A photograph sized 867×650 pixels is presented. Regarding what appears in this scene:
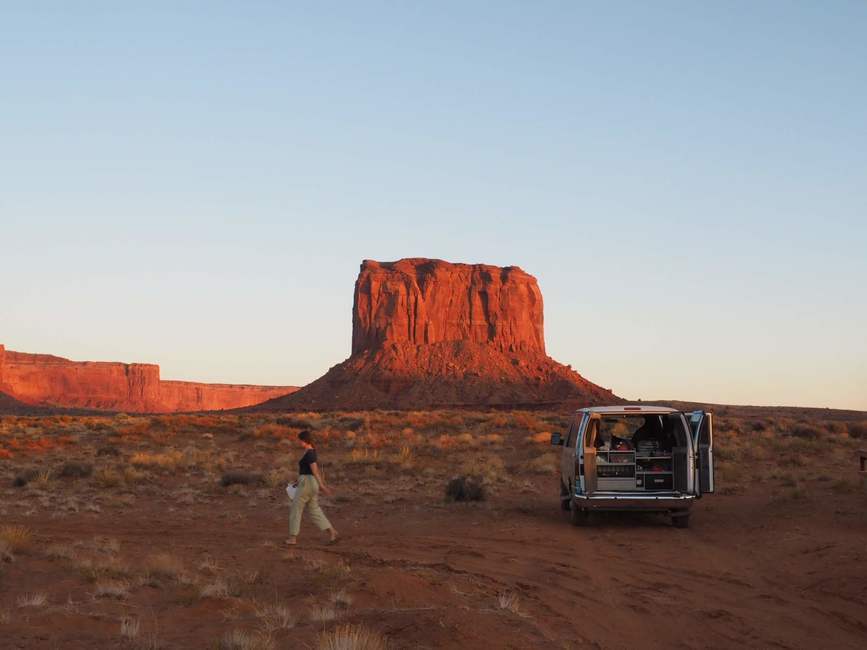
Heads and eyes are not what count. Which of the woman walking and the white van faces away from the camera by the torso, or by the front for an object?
the white van

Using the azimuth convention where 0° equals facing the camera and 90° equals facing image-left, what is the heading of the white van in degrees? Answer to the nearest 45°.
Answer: approximately 180°

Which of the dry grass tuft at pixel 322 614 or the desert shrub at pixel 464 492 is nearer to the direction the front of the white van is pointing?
the desert shrub

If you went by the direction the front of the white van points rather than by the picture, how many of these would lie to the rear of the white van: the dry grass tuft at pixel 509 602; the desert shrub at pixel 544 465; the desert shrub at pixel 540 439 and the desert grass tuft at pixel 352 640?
2

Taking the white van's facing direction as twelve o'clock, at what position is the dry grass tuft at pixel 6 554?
The dry grass tuft is roughly at 8 o'clock from the white van.

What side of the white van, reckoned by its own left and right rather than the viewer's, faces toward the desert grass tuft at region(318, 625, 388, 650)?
back

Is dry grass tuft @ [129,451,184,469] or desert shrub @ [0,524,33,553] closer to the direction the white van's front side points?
the dry grass tuft

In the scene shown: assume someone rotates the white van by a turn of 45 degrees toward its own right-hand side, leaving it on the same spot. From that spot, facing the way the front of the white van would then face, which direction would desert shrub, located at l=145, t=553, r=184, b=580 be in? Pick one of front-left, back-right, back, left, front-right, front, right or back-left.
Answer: back
